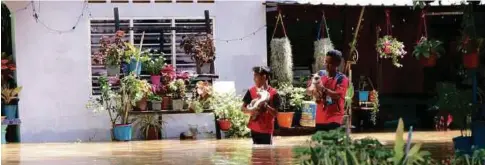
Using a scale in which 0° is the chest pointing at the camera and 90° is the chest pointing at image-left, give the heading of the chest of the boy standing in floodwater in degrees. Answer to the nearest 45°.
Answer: approximately 45°

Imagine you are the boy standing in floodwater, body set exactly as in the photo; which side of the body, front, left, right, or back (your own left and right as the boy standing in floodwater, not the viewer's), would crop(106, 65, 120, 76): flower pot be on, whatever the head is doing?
right

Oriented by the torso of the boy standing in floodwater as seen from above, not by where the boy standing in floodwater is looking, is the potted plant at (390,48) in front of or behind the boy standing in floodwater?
behind

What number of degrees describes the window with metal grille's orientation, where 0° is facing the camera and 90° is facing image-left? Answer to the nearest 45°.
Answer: approximately 0°

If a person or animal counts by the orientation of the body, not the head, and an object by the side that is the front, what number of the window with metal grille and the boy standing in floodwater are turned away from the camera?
0

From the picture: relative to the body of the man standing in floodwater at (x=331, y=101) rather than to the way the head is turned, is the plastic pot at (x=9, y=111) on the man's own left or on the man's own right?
on the man's own right

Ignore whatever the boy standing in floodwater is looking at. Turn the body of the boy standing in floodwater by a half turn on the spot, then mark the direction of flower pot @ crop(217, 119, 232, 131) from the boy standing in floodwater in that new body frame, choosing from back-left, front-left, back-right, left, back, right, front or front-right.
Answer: front-left

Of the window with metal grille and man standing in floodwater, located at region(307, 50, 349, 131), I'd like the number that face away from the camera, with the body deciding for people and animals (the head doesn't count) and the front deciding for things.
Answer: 0

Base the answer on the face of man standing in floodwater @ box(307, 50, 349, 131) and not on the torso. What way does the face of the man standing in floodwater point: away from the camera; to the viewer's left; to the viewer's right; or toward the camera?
to the viewer's left

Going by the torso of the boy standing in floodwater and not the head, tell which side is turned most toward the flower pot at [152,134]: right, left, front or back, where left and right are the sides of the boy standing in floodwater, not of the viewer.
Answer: right

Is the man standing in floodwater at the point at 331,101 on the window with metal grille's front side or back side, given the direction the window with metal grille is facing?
on the front side

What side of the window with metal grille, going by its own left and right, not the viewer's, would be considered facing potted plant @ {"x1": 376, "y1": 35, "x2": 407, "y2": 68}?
left

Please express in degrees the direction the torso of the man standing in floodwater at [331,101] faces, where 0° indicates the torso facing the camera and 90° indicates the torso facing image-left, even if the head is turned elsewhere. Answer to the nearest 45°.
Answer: approximately 45°

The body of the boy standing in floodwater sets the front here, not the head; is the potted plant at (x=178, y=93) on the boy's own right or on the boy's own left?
on the boy's own right

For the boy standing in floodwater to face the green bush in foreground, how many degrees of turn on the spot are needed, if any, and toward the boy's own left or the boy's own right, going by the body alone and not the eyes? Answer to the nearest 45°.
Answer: approximately 45° to the boy's own left

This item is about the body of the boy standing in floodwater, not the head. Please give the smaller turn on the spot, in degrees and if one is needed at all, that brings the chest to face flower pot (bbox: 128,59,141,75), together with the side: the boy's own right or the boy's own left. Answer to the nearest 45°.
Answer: approximately 90° to the boy's own right

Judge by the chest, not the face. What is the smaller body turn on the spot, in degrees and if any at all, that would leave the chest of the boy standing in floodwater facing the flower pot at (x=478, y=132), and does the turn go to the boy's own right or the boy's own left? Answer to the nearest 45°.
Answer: approximately 90° to the boy's own left
